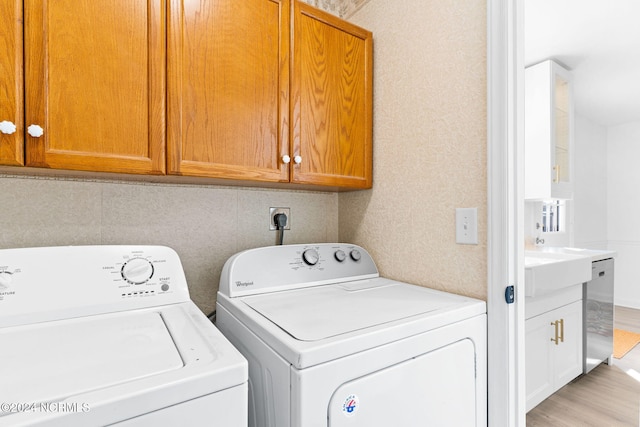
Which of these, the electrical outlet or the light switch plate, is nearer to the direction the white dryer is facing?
the light switch plate

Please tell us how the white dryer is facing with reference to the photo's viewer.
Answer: facing the viewer and to the right of the viewer

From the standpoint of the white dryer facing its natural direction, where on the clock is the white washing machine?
The white washing machine is roughly at 4 o'clock from the white dryer.

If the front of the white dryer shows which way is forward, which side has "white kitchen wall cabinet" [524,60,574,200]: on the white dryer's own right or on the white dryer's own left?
on the white dryer's own left

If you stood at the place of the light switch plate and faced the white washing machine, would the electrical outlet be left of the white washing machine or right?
right

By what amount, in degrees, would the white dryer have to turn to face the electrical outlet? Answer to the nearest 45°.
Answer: approximately 180°

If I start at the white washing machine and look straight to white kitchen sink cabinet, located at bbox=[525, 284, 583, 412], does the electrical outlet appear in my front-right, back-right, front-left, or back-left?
front-left

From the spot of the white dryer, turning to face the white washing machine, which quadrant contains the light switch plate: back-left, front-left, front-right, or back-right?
back-right

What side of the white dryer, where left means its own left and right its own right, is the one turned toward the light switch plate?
left

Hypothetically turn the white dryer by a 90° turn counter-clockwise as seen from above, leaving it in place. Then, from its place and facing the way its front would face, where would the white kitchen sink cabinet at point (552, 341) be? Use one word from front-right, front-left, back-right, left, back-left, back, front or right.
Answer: front

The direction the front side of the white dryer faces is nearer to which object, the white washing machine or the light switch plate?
the light switch plate
